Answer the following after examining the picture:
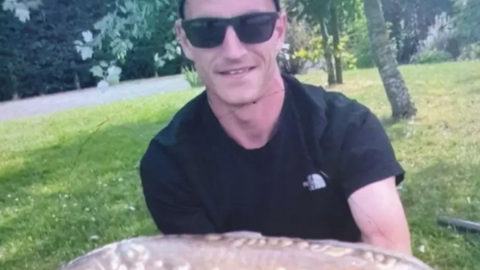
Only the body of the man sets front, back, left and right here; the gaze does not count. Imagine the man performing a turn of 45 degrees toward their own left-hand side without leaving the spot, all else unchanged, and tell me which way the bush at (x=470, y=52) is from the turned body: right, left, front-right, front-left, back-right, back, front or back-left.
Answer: left

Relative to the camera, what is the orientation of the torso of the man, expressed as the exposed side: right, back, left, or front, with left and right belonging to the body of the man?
front
